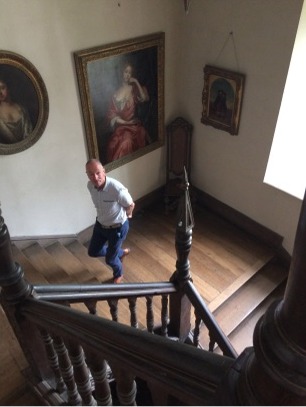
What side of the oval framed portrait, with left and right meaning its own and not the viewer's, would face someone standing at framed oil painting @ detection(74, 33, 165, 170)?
left

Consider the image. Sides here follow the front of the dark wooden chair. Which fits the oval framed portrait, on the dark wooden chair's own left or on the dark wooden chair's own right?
on the dark wooden chair's own right

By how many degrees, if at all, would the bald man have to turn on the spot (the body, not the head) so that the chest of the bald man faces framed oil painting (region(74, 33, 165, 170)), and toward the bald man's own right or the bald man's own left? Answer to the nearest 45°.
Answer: approximately 135° to the bald man's own right

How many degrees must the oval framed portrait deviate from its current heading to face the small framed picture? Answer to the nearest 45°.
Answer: approximately 90° to its left

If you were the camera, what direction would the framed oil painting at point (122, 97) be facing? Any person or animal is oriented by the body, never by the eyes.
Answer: facing the viewer and to the right of the viewer

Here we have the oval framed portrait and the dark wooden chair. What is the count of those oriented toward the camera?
2

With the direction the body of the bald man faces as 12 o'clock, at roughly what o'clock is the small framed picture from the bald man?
The small framed picture is roughly at 6 o'clock from the bald man.

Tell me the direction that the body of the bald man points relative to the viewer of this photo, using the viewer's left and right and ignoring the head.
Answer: facing the viewer and to the left of the viewer

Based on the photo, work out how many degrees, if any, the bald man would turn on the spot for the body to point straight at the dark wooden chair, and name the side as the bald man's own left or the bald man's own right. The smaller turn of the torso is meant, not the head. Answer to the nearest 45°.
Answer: approximately 180°

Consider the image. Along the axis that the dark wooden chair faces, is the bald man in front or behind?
in front

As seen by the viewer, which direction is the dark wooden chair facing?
toward the camera

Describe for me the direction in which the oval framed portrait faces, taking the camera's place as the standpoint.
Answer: facing the viewer

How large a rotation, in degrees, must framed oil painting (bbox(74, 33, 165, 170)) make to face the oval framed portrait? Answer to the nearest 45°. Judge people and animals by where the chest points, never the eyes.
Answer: approximately 90° to its right
